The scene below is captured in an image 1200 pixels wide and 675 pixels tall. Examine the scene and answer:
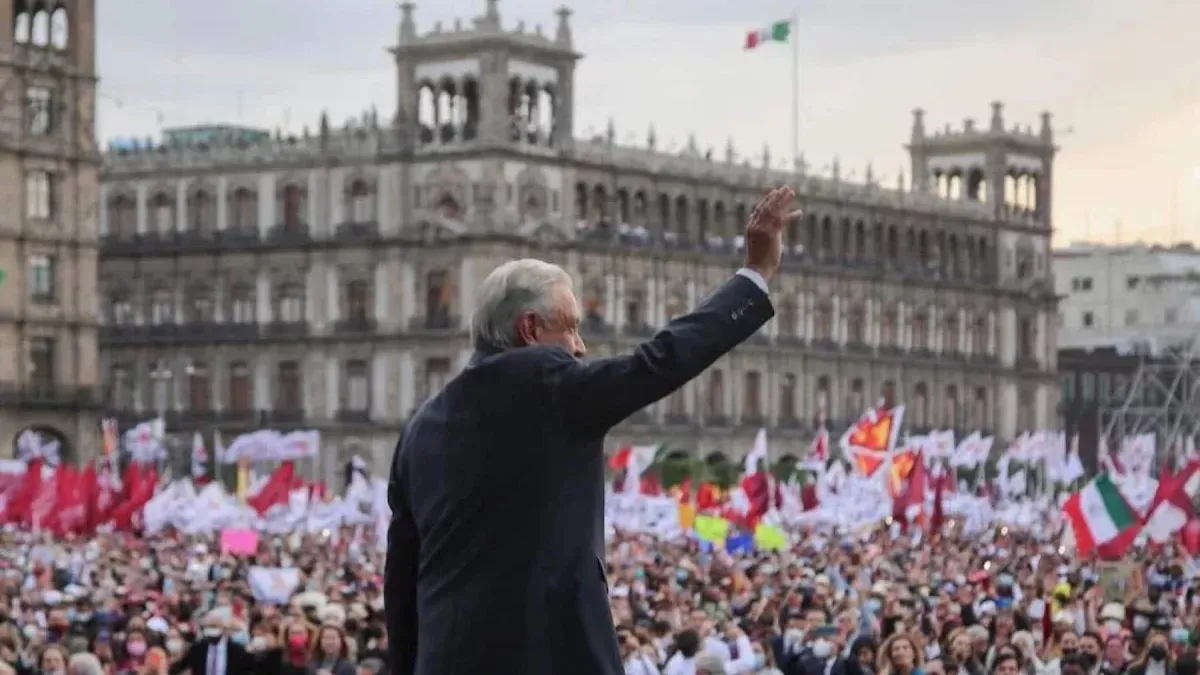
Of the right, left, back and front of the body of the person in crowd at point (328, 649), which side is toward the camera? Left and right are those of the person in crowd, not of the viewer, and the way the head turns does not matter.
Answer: front

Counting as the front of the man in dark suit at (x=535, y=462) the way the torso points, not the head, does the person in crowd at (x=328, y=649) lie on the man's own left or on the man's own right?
on the man's own left

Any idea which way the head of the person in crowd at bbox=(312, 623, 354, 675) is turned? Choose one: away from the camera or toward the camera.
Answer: toward the camera

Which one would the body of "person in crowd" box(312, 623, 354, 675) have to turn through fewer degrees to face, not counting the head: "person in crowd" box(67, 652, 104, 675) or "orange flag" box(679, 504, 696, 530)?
the person in crowd

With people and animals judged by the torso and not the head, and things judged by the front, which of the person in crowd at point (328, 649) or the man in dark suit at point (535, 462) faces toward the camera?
the person in crowd

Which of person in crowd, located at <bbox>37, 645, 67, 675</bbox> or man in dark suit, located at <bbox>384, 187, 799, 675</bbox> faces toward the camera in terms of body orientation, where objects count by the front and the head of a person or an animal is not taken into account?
the person in crowd

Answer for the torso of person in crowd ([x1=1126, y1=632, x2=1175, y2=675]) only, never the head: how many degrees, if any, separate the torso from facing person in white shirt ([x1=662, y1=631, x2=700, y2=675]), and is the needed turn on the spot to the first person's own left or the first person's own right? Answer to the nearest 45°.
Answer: approximately 90° to the first person's own right

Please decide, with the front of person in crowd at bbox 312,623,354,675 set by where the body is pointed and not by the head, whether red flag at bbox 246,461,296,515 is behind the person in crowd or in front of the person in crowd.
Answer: behind

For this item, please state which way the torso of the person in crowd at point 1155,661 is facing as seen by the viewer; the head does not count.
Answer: toward the camera

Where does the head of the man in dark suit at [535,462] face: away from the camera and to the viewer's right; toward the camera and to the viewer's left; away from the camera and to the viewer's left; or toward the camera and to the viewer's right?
away from the camera and to the viewer's right

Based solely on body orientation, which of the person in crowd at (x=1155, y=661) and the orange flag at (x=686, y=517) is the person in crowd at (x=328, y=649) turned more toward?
the person in crowd

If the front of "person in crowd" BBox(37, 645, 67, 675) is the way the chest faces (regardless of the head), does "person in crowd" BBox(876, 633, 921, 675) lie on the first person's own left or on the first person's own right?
on the first person's own left

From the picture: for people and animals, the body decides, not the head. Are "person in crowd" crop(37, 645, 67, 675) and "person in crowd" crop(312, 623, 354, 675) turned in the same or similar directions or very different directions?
same or similar directions

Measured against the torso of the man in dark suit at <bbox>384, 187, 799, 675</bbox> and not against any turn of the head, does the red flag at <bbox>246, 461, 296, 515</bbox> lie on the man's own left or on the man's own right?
on the man's own left
